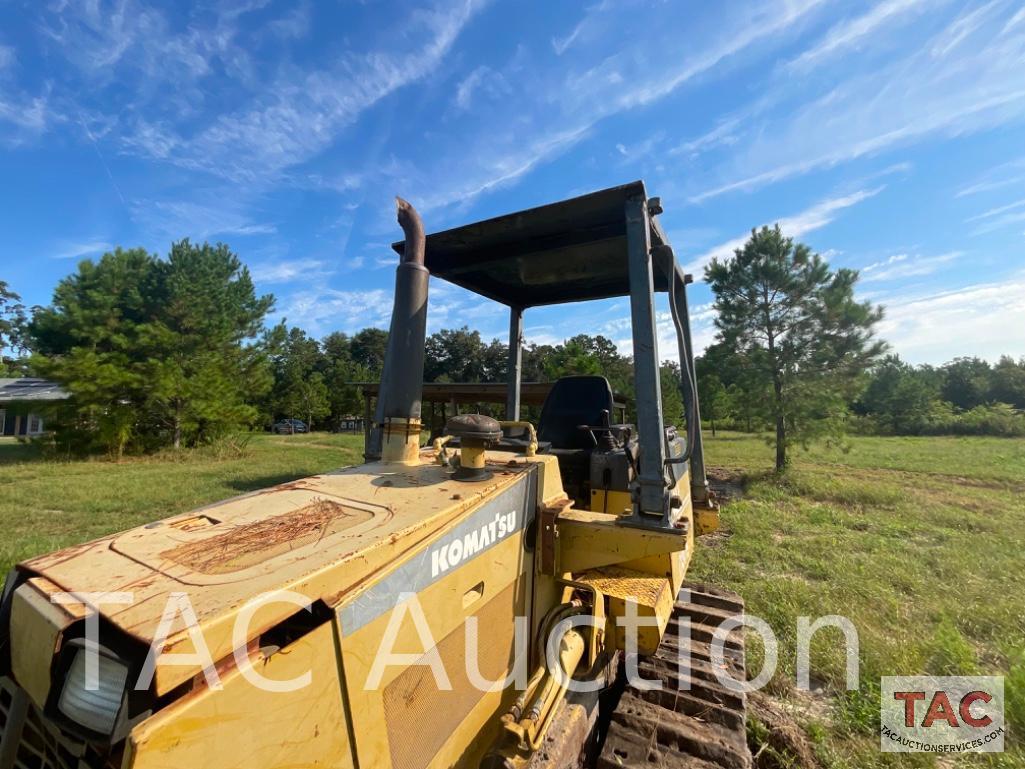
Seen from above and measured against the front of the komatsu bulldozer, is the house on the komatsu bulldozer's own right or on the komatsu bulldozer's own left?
on the komatsu bulldozer's own right

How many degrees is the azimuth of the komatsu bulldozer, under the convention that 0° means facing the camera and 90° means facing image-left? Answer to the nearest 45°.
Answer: approximately 45°

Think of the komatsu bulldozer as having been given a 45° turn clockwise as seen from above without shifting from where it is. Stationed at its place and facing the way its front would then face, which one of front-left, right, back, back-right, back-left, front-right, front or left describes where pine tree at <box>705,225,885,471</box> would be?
back-right

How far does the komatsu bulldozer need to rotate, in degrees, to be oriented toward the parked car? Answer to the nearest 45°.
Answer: approximately 135° to its right
